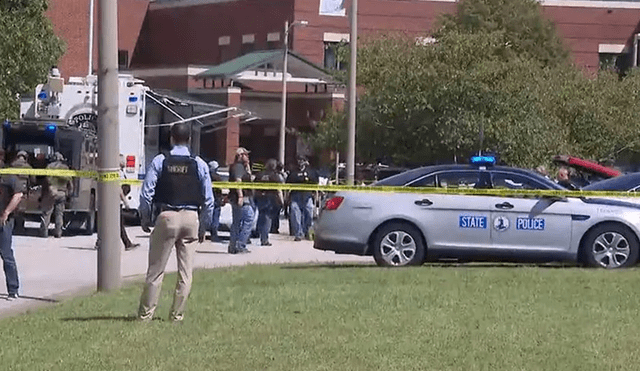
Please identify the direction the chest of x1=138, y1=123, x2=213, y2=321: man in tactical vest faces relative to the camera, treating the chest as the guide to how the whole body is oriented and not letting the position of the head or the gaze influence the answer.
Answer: away from the camera

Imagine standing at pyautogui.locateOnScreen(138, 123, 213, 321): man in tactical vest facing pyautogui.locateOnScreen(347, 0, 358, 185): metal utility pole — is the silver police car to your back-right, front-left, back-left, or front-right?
front-right

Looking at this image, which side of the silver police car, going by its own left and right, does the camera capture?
right

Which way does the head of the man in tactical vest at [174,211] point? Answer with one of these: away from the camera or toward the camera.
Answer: away from the camera

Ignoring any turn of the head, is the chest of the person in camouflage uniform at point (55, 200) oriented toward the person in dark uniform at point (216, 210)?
no

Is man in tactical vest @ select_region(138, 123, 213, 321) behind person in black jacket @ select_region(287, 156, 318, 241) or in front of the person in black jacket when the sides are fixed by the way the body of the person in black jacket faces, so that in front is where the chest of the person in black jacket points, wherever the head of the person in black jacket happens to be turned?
in front

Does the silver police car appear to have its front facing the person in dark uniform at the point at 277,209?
no

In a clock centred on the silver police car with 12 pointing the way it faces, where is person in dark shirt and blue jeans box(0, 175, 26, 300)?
The person in dark shirt and blue jeans is roughly at 5 o'clock from the silver police car.

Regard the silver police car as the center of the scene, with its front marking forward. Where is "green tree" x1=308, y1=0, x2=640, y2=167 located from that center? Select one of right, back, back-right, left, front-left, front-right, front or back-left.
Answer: left

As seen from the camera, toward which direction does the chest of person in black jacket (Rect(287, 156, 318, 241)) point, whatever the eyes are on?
toward the camera

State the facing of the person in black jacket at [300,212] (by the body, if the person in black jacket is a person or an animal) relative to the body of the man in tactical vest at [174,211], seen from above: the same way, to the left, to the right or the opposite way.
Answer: the opposite way
